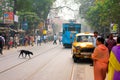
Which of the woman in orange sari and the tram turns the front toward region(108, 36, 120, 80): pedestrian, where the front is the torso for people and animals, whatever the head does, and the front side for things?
the tram

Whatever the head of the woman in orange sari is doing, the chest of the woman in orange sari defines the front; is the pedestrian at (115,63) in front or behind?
behind

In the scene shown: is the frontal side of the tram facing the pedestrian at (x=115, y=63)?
yes

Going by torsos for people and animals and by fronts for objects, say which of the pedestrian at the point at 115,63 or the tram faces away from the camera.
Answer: the pedestrian

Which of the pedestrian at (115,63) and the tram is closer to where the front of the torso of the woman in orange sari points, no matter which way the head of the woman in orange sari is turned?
the tram

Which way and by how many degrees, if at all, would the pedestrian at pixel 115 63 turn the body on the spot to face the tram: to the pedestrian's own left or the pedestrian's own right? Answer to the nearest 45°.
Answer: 0° — they already face it

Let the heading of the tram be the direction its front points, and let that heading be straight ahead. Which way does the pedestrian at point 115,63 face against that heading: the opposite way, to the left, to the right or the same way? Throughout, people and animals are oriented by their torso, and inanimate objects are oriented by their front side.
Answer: the opposite way

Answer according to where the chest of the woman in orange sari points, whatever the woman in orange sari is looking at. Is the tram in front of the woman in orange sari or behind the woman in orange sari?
in front

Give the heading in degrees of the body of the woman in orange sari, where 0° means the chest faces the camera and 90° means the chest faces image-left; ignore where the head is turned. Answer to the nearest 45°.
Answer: approximately 135°

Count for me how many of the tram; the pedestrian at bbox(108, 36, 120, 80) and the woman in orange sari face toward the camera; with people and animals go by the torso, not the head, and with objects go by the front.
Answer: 1

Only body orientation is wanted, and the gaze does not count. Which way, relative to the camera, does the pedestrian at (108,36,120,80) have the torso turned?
away from the camera
